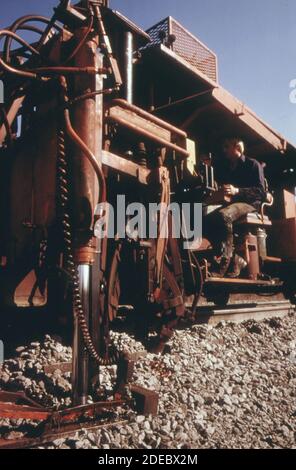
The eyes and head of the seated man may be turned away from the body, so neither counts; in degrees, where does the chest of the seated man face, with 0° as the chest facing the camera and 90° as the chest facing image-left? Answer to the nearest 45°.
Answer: approximately 45°
